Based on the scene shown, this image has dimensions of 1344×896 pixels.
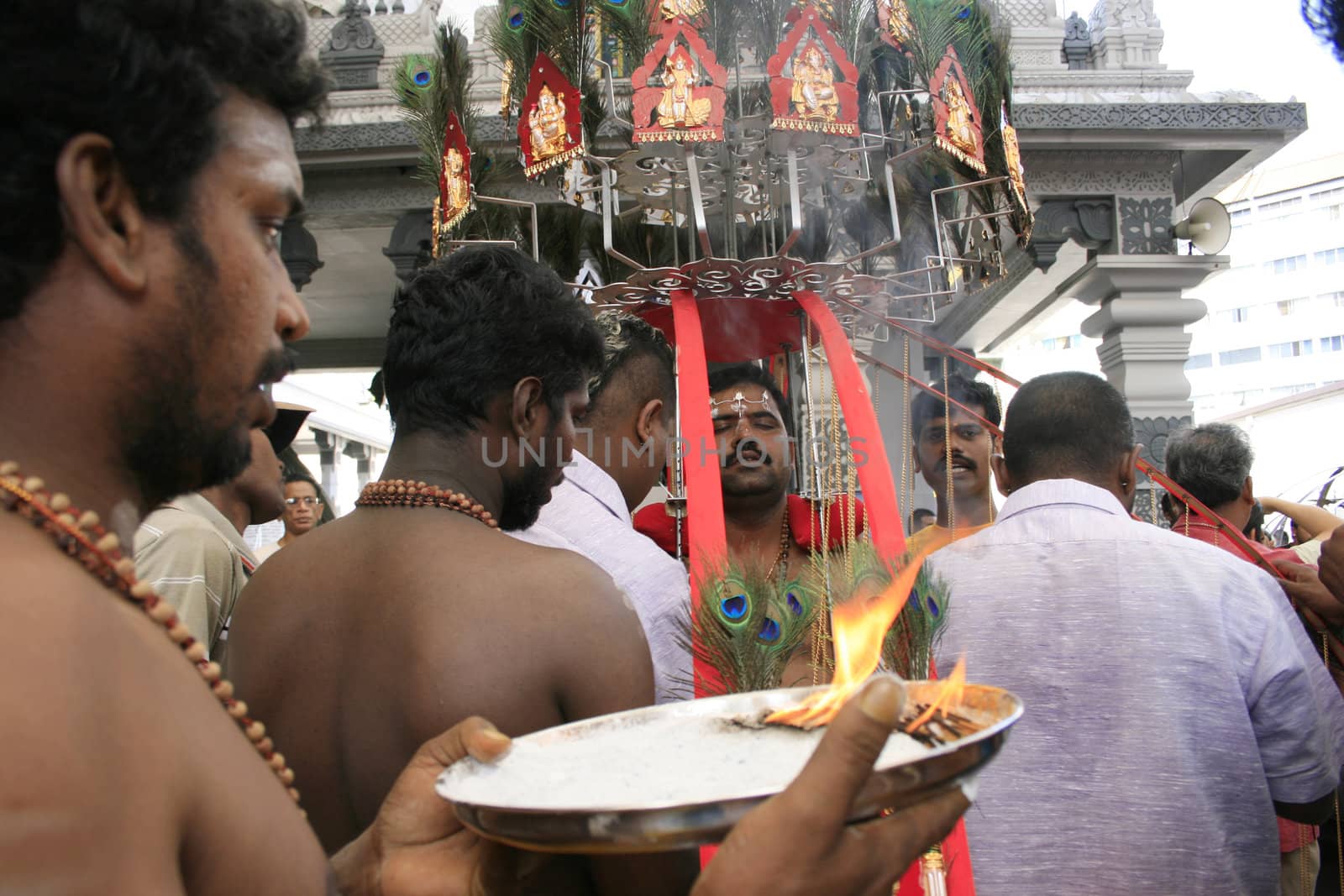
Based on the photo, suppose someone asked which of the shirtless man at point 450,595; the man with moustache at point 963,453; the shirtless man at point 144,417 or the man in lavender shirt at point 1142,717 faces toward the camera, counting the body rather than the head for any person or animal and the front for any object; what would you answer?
the man with moustache

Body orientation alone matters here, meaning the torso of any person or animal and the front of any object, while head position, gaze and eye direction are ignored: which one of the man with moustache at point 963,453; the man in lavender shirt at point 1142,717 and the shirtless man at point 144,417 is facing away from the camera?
the man in lavender shirt

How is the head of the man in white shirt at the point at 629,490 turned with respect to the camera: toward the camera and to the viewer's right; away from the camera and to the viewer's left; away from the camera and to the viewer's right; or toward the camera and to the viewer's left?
away from the camera and to the viewer's right

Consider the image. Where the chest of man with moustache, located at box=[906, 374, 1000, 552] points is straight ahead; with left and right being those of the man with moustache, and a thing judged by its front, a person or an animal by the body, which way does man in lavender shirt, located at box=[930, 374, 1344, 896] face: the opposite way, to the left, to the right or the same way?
the opposite way

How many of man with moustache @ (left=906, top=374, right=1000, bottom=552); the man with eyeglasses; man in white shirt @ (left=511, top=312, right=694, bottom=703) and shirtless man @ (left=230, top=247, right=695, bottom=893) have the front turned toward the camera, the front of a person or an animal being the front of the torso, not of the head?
2

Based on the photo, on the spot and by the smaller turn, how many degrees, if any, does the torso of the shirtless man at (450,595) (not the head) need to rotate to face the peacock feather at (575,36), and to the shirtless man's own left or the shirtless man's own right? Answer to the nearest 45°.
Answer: approximately 45° to the shirtless man's own left

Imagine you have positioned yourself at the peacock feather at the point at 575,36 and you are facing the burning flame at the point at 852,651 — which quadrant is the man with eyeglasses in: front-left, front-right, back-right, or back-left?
back-right

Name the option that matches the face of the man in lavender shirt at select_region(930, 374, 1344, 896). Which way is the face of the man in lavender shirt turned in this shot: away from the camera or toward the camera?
away from the camera

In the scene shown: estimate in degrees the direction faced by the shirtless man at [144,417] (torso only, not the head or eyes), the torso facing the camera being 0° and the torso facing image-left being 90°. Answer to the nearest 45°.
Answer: approximately 270°
